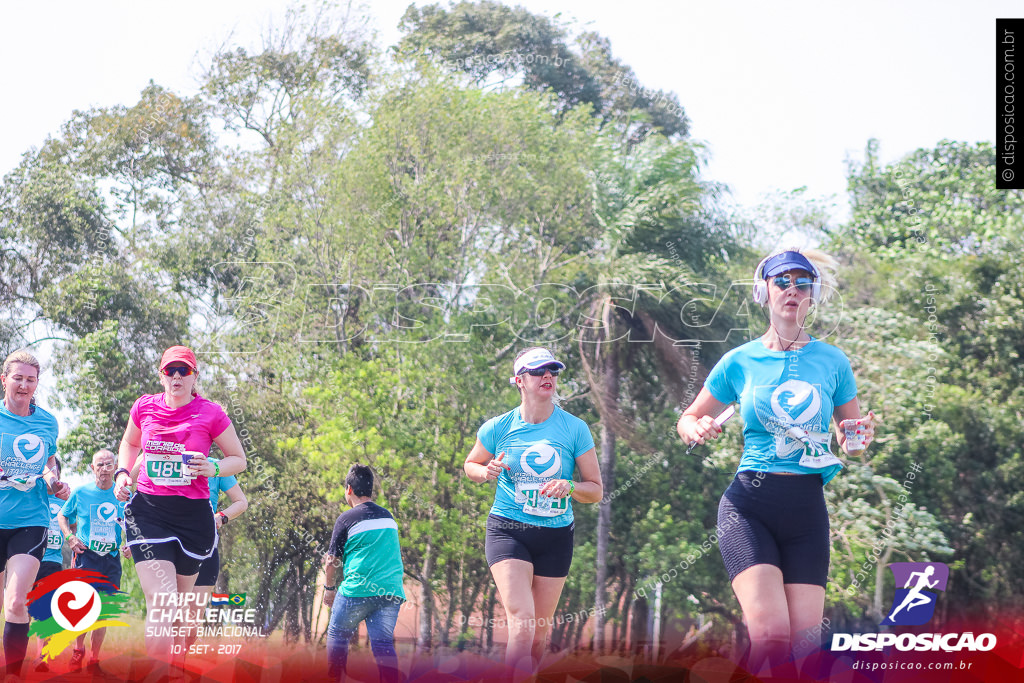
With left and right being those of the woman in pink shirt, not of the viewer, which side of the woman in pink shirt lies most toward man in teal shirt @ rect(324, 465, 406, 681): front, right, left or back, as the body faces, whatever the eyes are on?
back

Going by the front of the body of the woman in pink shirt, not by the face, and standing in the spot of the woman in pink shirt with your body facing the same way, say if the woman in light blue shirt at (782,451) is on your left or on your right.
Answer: on your left

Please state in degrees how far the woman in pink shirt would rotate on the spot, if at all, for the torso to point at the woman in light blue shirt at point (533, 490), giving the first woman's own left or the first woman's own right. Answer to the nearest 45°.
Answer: approximately 90° to the first woman's own left

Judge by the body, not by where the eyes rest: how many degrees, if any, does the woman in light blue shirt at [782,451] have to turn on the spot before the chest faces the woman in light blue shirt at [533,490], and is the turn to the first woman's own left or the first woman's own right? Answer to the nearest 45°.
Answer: approximately 135° to the first woman's own right

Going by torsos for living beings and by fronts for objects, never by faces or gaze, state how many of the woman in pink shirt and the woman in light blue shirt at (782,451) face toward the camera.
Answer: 2

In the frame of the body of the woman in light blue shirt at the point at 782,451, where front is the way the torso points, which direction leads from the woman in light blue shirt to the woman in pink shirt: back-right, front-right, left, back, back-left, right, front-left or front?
right

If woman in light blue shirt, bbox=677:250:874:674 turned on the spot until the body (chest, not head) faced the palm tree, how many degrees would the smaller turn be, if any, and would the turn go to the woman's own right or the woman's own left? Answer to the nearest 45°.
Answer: approximately 180°

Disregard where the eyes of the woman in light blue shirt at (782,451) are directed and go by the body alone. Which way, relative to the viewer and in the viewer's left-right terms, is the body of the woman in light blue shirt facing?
facing the viewer

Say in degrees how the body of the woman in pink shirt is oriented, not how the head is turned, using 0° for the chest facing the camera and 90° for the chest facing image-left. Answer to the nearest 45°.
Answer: approximately 0°

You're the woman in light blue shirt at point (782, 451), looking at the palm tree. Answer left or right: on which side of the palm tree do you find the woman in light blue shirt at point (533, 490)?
left

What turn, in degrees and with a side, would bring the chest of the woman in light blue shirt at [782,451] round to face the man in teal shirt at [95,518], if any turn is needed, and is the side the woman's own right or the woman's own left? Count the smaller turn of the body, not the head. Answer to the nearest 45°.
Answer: approximately 135° to the woman's own right

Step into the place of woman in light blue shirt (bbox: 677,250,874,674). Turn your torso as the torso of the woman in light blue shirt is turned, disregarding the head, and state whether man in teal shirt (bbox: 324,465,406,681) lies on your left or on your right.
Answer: on your right
